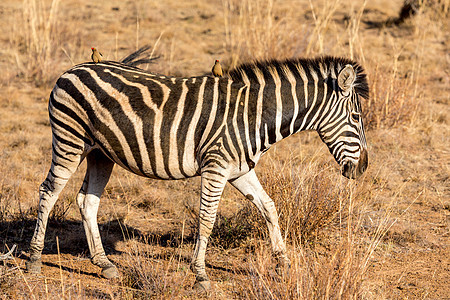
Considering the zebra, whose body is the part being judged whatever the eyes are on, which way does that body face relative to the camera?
to the viewer's right
